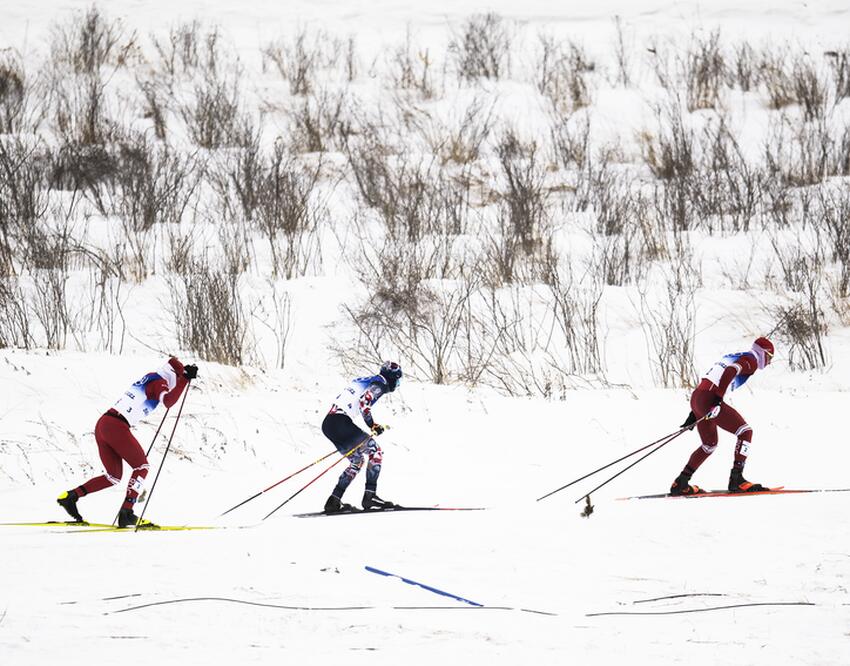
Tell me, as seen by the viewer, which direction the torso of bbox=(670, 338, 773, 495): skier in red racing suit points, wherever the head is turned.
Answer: to the viewer's right

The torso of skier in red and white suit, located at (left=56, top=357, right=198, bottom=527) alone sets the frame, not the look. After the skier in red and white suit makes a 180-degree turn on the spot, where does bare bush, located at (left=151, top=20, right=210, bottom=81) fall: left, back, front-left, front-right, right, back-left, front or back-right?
right

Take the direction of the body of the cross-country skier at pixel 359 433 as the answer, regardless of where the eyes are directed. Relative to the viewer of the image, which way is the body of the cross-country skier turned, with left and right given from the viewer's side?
facing to the right of the viewer

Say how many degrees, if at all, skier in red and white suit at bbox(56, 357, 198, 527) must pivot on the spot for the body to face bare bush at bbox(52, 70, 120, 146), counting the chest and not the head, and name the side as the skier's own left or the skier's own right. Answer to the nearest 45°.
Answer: approximately 90° to the skier's own left

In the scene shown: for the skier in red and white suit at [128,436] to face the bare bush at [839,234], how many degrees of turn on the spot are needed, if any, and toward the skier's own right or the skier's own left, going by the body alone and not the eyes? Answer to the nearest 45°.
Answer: approximately 45° to the skier's own left

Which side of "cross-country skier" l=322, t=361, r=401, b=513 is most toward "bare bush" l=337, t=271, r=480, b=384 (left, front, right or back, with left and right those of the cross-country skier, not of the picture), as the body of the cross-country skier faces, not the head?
left

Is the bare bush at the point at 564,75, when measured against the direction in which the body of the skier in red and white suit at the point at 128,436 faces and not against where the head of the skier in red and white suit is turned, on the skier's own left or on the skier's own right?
on the skier's own left

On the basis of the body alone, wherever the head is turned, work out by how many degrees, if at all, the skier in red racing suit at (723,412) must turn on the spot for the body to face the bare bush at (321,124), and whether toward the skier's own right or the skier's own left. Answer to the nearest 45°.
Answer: approximately 135° to the skier's own left

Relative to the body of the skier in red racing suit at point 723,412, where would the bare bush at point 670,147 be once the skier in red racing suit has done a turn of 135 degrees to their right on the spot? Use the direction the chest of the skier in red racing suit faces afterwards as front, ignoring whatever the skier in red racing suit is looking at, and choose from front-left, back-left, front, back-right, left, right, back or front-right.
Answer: back-right

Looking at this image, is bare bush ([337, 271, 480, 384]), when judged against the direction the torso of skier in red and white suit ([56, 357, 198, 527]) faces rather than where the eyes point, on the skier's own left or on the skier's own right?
on the skier's own left

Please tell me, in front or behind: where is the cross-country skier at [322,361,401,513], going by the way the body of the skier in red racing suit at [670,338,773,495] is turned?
behind

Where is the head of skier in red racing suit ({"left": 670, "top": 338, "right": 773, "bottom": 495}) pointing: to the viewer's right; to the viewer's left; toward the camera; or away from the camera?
to the viewer's right
